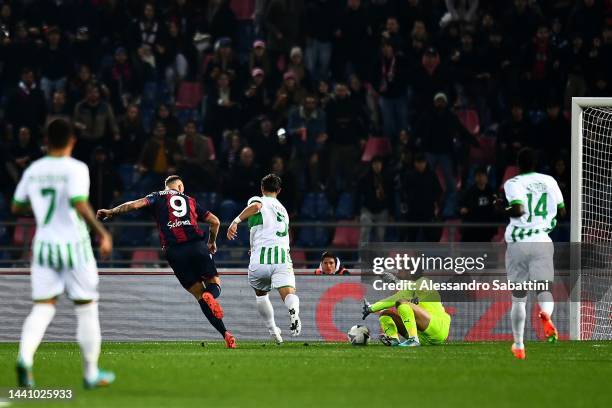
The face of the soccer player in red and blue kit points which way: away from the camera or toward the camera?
away from the camera

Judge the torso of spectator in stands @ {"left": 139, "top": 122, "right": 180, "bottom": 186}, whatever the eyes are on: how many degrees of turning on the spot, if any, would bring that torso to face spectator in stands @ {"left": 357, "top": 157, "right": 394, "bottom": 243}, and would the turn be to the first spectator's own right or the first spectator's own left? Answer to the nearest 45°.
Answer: approximately 90° to the first spectator's own left

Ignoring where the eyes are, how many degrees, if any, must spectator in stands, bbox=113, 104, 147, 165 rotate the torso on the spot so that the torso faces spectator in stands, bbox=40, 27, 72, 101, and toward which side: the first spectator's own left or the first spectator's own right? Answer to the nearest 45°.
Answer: approximately 135° to the first spectator's own right

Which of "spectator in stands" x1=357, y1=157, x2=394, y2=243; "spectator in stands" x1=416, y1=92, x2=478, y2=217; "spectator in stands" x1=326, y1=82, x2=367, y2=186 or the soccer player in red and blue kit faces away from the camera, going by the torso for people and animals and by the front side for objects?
the soccer player in red and blue kit

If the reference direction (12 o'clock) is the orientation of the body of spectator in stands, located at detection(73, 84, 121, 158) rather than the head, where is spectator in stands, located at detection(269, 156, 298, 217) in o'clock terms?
spectator in stands, located at detection(269, 156, 298, 217) is roughly at 10 o'clock from spectator in stands, located at detection(73, 84, 121, 158).

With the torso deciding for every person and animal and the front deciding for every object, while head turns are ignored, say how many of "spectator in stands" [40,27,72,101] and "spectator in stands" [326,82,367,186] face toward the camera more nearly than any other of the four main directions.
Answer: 2
